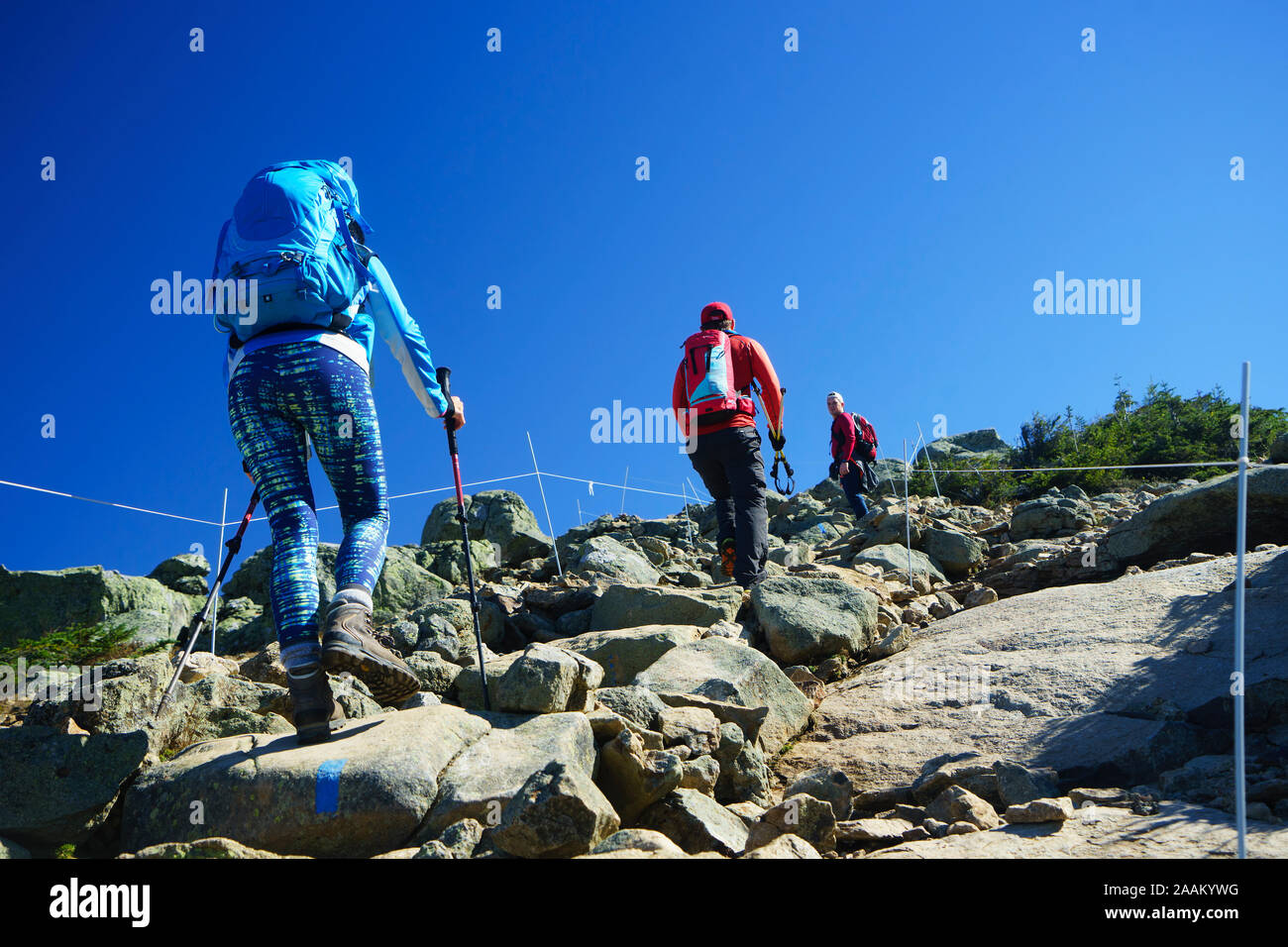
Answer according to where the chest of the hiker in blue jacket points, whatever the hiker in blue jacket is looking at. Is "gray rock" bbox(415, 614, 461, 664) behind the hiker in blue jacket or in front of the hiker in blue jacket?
in front

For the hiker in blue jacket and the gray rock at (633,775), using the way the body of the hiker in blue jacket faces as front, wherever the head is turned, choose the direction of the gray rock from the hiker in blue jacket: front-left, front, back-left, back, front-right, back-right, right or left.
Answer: back-right

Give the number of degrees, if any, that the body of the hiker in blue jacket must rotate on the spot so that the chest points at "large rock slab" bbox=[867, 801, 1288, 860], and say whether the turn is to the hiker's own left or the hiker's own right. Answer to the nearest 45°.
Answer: approximately 135° to the hiker's own right

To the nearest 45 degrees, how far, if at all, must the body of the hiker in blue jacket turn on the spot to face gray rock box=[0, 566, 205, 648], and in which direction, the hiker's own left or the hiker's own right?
0° — they already face it

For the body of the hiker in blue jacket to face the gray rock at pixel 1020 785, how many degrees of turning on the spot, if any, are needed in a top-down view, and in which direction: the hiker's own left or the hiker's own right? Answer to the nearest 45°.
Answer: approximately 135° to the hiker's own right

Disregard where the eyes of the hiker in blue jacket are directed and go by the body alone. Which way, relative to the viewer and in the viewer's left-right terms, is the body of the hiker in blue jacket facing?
facing away from the viewer

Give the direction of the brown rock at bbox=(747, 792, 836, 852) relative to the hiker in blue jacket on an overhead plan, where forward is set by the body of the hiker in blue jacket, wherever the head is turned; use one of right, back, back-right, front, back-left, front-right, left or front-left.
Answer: back-right

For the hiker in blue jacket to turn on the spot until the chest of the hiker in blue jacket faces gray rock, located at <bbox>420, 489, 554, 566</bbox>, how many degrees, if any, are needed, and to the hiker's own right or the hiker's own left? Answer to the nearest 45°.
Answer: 0° — they already face it

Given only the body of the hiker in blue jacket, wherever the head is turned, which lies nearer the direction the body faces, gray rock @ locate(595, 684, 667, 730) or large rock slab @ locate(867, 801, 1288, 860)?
the gray rock
